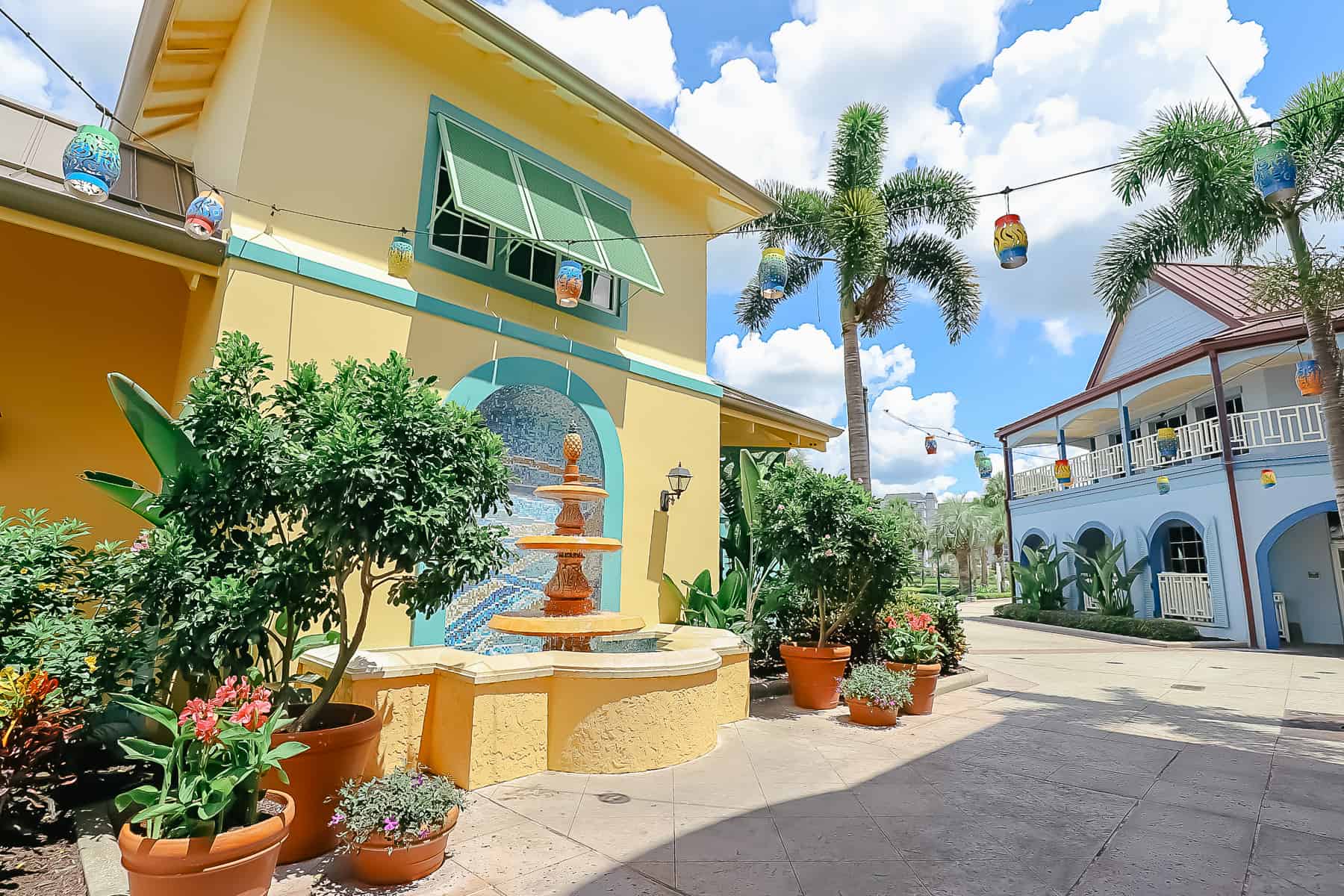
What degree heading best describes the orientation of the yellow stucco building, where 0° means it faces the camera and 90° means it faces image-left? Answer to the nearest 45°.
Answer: approximately 315°

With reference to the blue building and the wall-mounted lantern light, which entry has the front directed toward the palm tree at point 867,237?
the blue building

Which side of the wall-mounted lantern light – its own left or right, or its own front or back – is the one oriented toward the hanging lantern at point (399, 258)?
right

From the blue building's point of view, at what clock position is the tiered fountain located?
The tiered fountain is roughly at 11 o'clock from the blue building.

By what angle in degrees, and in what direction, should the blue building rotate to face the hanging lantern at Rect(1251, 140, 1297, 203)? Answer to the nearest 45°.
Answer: approximately 45° to its left

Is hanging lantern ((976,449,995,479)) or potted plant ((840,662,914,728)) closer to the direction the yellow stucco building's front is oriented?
the potted plant

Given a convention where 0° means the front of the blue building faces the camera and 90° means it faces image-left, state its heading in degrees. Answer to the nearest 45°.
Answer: approximately 45°

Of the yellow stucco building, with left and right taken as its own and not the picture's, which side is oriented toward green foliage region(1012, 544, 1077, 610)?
left

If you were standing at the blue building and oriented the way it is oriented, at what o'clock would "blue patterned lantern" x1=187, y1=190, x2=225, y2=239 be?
The blue patterned lantern is roughly at 11 o'clock from the blue building.

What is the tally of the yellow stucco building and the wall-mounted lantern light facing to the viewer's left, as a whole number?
0

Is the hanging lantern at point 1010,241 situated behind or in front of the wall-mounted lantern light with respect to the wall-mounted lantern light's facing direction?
in front

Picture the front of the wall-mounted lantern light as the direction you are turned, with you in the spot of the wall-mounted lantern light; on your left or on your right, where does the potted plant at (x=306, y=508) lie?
on your right

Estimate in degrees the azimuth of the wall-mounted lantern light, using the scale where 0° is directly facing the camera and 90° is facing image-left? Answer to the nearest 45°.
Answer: approximately 315°
